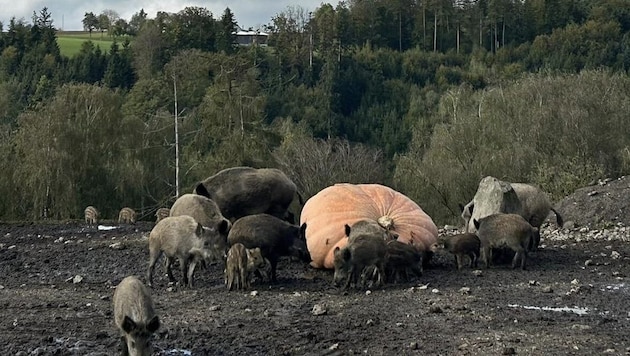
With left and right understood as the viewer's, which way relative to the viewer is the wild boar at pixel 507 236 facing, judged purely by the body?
facing to the left of the viewer

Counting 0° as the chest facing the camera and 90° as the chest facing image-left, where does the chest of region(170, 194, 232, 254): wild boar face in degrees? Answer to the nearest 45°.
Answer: approximately 270°

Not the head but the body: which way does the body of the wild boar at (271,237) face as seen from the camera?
to the viewer's right

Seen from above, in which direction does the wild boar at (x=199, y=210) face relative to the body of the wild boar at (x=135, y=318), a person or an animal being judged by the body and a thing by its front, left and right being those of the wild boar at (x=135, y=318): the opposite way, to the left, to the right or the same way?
to the left

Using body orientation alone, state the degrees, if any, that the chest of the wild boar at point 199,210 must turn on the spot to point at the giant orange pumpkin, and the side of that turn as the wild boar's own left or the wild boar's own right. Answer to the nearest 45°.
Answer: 0° — it already faces it

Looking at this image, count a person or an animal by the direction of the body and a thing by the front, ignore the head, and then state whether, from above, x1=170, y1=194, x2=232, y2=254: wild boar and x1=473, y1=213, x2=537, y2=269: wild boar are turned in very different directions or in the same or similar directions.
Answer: very different directions

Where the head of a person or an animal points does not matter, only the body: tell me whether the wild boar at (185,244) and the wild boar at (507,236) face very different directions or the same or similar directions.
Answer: very different directions

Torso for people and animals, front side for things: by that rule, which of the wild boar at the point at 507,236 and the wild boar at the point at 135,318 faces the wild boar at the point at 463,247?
the wild boar at the point at 507,236

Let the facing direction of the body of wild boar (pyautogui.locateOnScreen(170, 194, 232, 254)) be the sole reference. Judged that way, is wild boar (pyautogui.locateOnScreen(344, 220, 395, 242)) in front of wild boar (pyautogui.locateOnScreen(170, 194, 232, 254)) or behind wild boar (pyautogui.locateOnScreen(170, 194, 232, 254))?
in front
